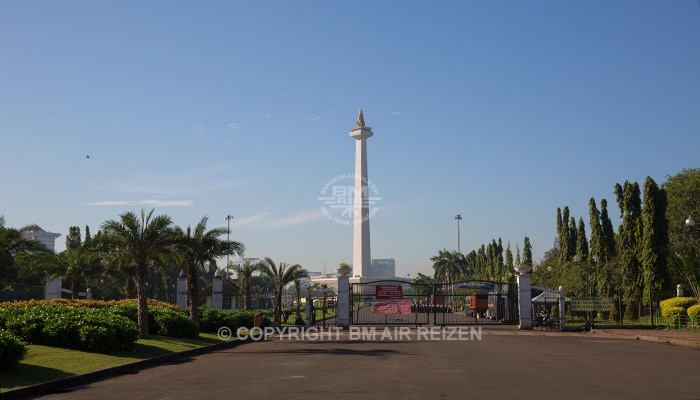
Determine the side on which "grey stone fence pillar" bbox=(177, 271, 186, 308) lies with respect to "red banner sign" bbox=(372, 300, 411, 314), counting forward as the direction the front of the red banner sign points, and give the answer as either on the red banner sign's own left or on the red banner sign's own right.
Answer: on the red banner sign's own right

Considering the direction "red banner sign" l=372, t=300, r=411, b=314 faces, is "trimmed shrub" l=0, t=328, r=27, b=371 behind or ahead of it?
ahead

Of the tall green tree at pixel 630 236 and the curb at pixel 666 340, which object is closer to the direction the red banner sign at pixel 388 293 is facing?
the curb

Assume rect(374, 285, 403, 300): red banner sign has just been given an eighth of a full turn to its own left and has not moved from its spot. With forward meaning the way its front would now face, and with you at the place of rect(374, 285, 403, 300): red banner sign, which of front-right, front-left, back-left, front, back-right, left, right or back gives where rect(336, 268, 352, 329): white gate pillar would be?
back-right

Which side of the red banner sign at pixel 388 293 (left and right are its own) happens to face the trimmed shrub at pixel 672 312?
left

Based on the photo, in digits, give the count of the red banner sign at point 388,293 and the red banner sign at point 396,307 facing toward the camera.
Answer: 2

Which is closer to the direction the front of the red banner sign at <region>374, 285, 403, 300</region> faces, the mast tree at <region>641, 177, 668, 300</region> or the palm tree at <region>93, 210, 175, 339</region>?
the palm tree

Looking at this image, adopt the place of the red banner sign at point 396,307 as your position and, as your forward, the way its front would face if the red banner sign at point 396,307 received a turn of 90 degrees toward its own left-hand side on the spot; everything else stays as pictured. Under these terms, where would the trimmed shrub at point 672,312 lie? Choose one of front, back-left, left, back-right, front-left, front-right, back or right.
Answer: front

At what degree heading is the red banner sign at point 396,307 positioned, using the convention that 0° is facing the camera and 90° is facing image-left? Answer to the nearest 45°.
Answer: approximately 0°
